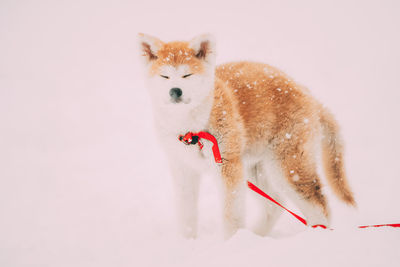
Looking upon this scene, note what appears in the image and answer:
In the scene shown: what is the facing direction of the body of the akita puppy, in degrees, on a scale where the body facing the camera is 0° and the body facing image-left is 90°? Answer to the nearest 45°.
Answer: approximately 45°
